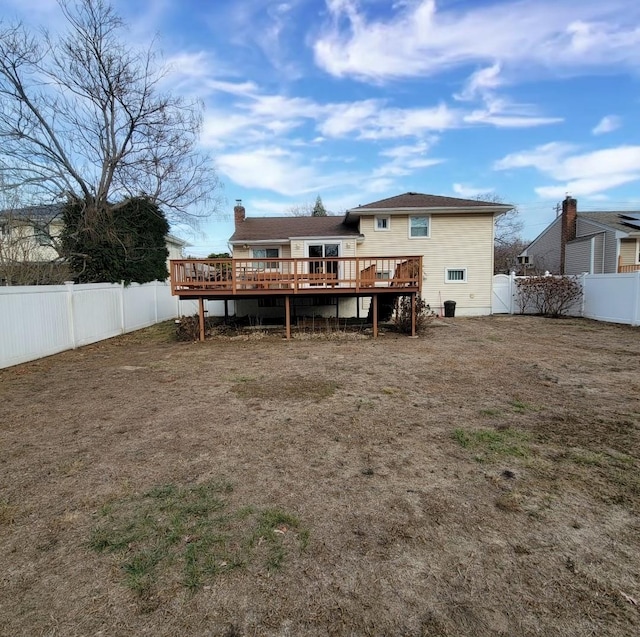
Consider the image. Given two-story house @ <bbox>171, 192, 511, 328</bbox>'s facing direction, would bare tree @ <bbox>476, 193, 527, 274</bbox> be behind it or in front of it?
in front

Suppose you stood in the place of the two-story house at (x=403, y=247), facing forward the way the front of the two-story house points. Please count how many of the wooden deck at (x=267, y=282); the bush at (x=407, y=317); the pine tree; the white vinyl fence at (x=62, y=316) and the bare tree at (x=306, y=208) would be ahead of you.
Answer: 2

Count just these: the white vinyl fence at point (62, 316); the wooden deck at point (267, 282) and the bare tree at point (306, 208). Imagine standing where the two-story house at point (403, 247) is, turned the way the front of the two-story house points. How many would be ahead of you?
1

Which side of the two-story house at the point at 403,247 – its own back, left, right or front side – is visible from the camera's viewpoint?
back

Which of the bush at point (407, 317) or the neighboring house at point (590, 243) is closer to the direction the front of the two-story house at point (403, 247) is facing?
the neighboring house

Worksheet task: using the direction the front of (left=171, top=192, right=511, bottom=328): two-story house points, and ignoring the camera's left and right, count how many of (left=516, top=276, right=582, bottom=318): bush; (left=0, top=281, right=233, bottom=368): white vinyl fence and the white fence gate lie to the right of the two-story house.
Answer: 2

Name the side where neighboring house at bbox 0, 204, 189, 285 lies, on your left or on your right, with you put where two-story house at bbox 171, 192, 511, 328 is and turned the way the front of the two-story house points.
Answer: on your left

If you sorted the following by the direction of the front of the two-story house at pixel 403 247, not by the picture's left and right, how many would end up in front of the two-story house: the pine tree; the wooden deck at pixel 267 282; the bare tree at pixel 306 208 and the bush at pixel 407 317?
2

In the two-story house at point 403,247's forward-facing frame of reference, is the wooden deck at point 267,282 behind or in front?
behind

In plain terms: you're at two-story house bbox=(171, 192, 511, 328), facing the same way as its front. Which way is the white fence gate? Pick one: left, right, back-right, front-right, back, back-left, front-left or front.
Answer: right

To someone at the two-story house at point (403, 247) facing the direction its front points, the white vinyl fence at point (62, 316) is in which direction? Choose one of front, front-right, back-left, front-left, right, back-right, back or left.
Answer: back-left

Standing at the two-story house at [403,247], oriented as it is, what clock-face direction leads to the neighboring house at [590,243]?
The neighboring house is roughly at 2 o'clock from the two-story house.

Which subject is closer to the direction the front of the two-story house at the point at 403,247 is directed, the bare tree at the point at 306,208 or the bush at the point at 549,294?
the bare tree

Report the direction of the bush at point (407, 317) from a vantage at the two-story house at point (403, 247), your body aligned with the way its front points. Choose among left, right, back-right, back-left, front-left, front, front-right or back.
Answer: back
